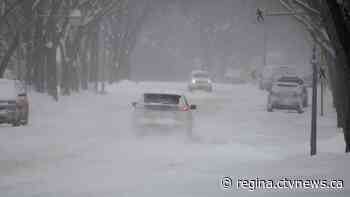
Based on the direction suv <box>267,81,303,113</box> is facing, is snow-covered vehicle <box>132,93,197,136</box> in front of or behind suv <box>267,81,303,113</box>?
behind

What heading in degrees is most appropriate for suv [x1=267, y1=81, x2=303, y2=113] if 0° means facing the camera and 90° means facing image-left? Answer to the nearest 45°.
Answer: approximately 180°

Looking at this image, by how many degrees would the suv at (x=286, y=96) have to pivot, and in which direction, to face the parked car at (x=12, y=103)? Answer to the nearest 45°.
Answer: approximately 135° to its left
